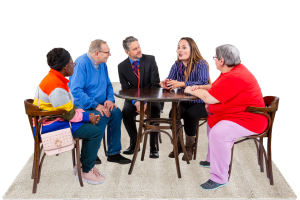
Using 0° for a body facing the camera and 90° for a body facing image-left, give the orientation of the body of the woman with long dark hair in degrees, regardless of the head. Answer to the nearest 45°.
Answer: approximately 45°

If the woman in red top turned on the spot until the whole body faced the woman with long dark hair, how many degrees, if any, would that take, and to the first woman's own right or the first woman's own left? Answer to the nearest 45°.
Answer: approximately 45° to the first woman's own right

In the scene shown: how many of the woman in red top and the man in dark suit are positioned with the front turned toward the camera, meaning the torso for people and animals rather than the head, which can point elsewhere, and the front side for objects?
1

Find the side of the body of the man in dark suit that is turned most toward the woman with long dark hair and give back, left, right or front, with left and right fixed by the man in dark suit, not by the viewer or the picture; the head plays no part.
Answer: left

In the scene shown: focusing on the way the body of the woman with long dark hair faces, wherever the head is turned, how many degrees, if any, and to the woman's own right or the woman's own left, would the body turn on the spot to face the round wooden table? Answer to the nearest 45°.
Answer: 0° — they already face it

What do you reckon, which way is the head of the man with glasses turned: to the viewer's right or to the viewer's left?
to the viewer's right

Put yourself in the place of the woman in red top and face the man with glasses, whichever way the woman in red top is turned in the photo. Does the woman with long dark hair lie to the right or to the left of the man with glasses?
right

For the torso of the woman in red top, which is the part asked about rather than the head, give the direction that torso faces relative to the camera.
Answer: to the viewer's left

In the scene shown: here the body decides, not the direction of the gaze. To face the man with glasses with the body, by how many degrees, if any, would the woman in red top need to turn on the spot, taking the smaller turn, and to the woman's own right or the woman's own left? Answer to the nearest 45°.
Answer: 0° — they already face them

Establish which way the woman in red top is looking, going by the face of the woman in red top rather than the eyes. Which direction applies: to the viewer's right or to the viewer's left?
to the viewer's left

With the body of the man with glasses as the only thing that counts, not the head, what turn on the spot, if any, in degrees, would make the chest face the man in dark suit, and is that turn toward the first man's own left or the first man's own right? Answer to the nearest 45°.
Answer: approximately 90° to the first man's own left

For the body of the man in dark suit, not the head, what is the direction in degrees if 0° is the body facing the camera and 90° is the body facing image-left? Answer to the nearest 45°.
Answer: approximately 0°
